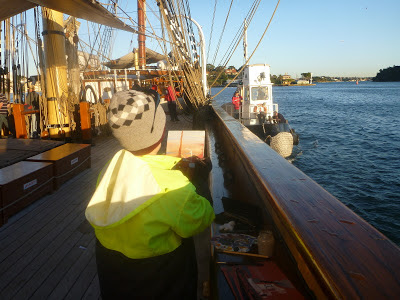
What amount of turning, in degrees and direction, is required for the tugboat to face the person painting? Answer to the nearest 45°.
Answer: approximately 45° to its right

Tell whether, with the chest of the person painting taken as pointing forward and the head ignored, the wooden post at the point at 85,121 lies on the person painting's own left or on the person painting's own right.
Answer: on the person painting's own left

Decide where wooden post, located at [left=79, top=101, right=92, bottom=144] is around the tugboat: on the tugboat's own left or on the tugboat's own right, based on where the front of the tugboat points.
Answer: on the tugboat's own right

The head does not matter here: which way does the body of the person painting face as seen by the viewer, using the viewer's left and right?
facing away from the viewer and to the right of the viewer
